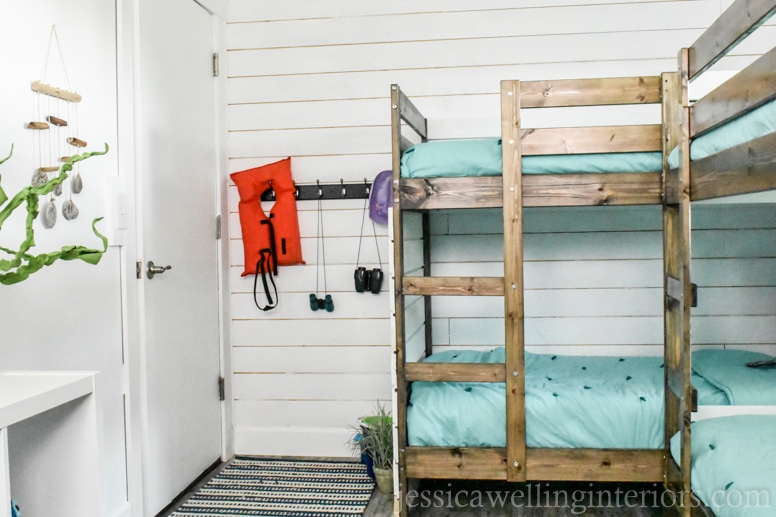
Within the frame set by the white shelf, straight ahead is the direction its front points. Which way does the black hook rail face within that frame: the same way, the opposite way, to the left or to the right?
to the right

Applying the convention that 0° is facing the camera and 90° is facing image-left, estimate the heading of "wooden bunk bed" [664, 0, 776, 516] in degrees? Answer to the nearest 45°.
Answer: approximately 45°
